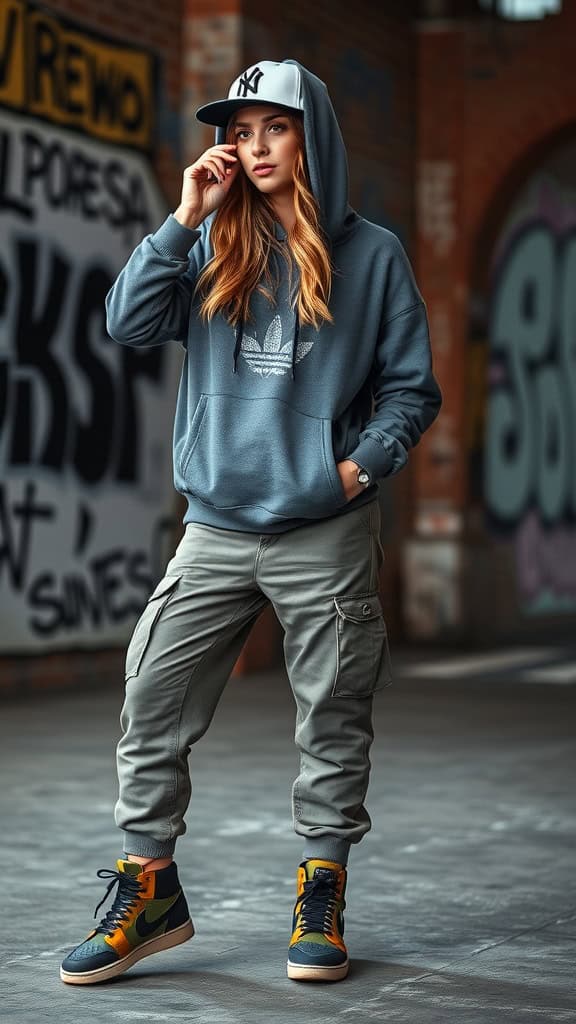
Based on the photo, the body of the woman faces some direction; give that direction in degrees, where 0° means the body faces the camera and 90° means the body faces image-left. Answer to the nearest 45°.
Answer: approximately 0°
